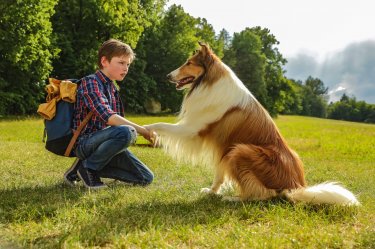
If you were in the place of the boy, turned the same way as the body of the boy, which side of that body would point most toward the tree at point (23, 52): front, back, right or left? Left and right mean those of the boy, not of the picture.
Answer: left

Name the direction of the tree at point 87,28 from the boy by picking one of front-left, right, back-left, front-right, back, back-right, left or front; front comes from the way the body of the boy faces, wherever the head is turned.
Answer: left

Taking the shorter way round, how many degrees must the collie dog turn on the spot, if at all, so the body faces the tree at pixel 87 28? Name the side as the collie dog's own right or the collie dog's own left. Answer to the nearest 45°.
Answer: approximately 45° to the collie dog's own right

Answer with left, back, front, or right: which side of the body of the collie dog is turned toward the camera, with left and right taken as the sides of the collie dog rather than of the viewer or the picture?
left

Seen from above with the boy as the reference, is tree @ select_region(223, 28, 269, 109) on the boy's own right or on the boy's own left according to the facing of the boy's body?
on the boy's own left

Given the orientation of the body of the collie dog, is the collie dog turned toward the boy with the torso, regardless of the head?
yes

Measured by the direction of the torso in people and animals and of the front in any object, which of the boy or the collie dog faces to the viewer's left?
the collie dog

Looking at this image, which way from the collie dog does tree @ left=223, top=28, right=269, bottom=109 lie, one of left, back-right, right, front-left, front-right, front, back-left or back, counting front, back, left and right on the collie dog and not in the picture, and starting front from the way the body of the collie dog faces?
right

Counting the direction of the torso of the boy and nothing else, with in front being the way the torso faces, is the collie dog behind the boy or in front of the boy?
in front

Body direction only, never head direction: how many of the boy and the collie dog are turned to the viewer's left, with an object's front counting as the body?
1

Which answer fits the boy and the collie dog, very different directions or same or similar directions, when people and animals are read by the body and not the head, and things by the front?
very different directions

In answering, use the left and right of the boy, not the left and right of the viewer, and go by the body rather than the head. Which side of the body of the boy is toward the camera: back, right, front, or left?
right
